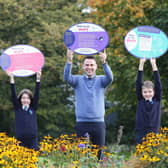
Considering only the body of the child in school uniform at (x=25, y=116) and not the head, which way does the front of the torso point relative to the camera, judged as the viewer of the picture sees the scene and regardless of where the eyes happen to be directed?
toward the camera

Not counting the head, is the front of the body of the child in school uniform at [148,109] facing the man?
no

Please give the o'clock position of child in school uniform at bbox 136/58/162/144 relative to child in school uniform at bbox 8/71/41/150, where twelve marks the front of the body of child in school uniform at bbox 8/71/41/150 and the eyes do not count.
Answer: child in school uniform at bbox 136/58/162/144 is roughly at 10 o'clock from child in school uniform at bbox 8/71/41/150.

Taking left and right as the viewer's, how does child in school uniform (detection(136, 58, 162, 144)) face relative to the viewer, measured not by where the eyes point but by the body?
facing the viewer

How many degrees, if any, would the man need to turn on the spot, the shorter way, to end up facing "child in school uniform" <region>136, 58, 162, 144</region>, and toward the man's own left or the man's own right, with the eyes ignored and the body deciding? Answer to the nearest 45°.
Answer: approximately 90° to the man's own left

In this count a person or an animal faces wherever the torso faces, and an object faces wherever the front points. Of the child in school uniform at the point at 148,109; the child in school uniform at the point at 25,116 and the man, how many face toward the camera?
3

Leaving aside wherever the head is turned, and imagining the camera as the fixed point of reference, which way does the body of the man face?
toward the camera

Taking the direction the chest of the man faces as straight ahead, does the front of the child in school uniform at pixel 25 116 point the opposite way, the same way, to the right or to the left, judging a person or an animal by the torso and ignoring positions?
the same way

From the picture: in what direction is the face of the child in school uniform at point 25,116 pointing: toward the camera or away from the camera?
toward the camera

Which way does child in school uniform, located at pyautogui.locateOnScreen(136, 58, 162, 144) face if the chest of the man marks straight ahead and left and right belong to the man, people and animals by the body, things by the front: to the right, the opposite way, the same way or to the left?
the same way

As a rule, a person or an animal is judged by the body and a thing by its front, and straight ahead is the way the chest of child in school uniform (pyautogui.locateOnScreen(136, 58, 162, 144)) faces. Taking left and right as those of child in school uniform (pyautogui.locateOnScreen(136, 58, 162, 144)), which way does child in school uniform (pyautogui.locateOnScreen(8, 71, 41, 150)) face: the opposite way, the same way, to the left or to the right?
the same way

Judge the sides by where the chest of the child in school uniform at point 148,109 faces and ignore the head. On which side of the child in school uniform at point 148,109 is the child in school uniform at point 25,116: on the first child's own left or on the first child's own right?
on the first child's own right
